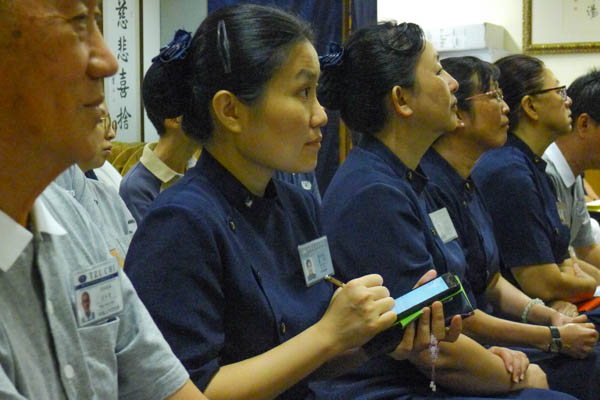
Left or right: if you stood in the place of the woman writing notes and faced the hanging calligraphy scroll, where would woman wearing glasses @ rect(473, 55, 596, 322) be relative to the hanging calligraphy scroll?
right

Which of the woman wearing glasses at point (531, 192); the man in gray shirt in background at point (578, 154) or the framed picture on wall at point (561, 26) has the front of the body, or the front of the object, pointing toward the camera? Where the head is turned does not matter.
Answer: the framed picture on wall

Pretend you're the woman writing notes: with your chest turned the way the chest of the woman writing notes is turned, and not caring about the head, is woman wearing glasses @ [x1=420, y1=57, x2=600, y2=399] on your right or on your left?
on your left

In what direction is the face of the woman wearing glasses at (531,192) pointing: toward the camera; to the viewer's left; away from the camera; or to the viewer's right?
to the viewer's right

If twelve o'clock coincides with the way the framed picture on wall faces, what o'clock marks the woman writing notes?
The woman writing notes is roughly at 12 o'clock from the framed picture on wall.

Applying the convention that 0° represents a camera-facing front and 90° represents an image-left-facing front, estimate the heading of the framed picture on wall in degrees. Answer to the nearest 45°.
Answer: approximately 0°

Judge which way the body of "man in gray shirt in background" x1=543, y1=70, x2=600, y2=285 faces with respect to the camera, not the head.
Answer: to the viewer's right

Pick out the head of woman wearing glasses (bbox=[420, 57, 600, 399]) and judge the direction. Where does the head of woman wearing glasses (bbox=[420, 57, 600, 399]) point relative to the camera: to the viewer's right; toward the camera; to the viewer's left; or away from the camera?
to the viewer's right

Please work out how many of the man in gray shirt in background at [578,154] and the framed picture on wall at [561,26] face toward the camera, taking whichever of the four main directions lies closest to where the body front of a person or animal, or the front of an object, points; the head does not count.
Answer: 1
